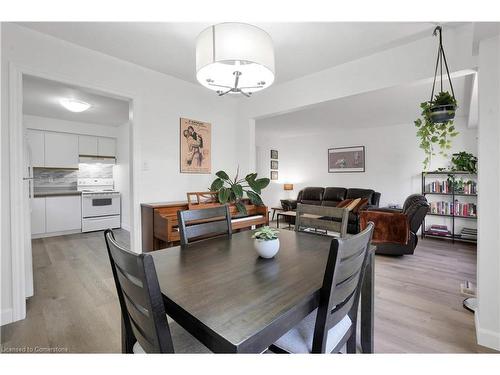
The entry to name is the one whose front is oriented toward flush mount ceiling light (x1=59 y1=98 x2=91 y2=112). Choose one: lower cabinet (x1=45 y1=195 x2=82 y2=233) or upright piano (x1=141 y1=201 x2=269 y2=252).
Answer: the lower cabinet

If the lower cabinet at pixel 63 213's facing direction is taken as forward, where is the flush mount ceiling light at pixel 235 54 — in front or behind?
in front

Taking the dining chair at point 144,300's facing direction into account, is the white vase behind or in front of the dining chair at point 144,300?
in front

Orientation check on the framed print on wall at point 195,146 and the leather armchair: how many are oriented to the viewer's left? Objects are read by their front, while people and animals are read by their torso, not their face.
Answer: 1

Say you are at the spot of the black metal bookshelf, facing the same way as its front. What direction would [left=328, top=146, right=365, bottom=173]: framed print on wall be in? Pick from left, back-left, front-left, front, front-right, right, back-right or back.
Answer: right

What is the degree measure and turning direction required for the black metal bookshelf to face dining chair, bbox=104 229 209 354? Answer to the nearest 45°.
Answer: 0° — it already faces it

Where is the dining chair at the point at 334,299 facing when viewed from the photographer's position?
facing away from the viewer and to the left of the viewer

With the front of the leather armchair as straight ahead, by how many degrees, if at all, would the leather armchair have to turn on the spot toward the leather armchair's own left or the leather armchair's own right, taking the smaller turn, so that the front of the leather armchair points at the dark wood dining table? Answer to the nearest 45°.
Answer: approximately 90° to the leather armchair's own left

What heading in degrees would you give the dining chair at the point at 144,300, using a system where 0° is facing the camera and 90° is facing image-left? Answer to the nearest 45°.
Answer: approximately 225°

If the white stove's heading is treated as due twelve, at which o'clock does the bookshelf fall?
The bookshelf is roughly at 10 o'clock from the white stove.

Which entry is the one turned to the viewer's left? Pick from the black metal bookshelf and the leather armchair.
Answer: the leather armchair

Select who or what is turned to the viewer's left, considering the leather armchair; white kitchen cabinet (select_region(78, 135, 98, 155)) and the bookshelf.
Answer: the leather armchair

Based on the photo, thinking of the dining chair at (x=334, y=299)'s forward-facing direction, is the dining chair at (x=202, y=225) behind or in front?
in front

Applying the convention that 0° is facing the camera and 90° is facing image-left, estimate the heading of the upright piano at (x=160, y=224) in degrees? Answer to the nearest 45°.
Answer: approximately 315°

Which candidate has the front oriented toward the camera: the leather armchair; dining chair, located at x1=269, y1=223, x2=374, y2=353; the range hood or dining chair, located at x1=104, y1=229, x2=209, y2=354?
the range hood

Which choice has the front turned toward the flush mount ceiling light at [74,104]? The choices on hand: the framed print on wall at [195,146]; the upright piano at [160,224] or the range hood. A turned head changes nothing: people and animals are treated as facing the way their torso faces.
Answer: the range hood
